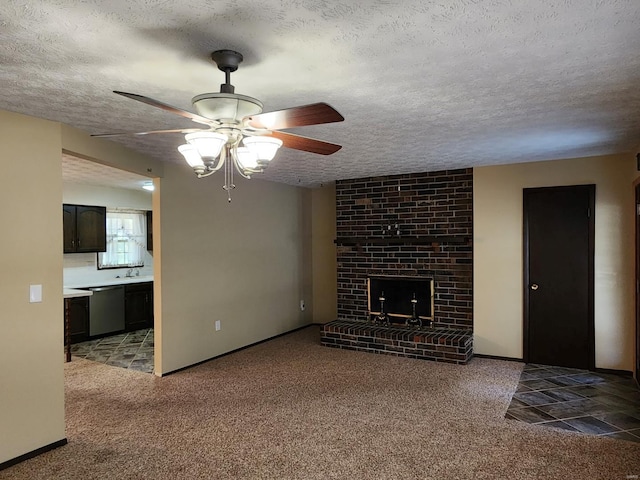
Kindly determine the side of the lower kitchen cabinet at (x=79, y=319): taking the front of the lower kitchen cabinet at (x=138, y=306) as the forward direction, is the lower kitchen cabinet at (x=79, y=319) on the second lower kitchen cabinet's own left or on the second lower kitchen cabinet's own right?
on the second lower kitchen cabinet's own right

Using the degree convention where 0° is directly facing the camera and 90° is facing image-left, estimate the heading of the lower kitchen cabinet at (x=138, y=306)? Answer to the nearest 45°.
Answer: approximately 315°

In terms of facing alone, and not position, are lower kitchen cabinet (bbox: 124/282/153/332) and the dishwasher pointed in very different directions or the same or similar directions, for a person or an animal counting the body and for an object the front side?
same or similar directions

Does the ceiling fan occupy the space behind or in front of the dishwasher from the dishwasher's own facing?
in front

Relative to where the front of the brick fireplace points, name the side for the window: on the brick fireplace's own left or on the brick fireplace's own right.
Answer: on the brick fireplace's own right

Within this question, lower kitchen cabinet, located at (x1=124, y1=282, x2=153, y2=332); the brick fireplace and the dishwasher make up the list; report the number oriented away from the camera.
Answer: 0

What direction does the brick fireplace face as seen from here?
toward the camera

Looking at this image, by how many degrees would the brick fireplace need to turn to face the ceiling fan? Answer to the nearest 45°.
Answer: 0° — it already faces it

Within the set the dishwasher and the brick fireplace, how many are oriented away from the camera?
0

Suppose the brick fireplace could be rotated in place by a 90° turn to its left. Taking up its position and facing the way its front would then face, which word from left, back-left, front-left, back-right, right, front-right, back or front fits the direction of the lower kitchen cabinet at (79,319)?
back

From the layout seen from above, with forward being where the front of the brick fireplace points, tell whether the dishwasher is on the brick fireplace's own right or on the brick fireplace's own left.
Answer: on the brick fireplace's own right

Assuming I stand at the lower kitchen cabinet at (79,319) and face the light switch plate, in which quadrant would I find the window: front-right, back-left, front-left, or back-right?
back-left
